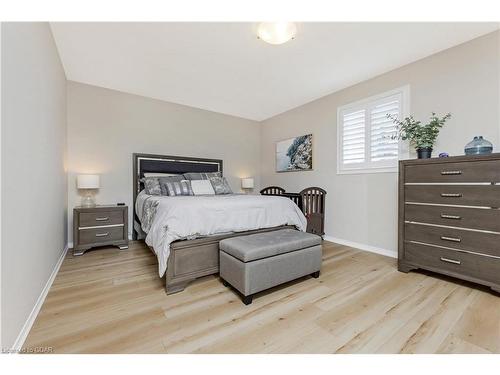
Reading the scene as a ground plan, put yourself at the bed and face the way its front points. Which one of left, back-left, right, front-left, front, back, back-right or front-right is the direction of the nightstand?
back

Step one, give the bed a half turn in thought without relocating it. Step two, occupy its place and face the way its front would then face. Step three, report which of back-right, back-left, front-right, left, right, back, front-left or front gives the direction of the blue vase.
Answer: back-right

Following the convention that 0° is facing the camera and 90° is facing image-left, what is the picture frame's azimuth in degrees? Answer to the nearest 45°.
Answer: approximately 45°

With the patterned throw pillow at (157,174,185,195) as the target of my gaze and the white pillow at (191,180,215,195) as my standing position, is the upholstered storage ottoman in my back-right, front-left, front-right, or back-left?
back-left

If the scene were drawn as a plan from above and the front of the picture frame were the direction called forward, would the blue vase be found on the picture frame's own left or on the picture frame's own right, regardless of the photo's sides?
on the picture frame's own left

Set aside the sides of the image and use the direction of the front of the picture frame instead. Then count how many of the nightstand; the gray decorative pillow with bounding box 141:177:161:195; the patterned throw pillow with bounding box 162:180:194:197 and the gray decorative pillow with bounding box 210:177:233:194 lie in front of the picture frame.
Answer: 4

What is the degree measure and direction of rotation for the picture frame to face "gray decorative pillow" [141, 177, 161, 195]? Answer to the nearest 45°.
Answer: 0° — it already faces it

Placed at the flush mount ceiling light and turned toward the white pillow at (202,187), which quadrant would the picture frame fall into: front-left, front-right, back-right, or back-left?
front-right

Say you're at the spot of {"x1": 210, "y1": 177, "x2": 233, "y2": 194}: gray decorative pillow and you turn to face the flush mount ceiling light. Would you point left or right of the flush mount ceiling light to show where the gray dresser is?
left

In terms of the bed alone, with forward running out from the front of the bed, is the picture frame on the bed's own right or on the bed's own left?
on the bed's own left

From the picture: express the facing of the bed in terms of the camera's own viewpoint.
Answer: facing the viewer and to the right of the viewer

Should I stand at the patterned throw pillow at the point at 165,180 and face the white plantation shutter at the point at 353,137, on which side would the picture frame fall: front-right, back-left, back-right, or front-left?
front-left

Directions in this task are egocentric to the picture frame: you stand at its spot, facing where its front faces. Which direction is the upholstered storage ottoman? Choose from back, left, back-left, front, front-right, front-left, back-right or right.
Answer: front-left

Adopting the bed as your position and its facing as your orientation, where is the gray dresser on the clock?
The gray dresser is roughly at 11 o'clock from the bed.

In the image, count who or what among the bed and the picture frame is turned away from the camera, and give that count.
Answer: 0

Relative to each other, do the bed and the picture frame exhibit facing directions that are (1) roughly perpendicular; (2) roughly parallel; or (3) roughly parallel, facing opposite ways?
roughly perpendicular

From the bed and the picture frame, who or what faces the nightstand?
the picture frame

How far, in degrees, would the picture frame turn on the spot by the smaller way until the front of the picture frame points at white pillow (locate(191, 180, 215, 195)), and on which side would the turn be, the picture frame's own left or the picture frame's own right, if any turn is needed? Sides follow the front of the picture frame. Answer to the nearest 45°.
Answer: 0° — it already faces it

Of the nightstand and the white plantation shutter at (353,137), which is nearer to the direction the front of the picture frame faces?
the nightstand
